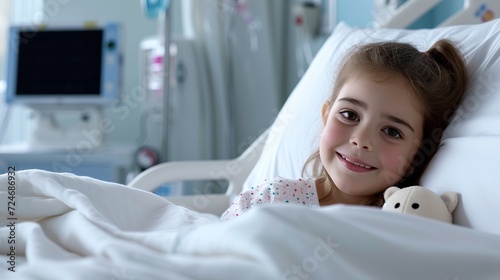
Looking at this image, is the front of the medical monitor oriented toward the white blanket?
yes

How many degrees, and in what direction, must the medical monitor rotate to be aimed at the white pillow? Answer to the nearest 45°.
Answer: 0° — it already faces it

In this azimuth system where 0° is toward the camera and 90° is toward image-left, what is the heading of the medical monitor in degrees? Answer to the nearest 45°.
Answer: approximately 0°
